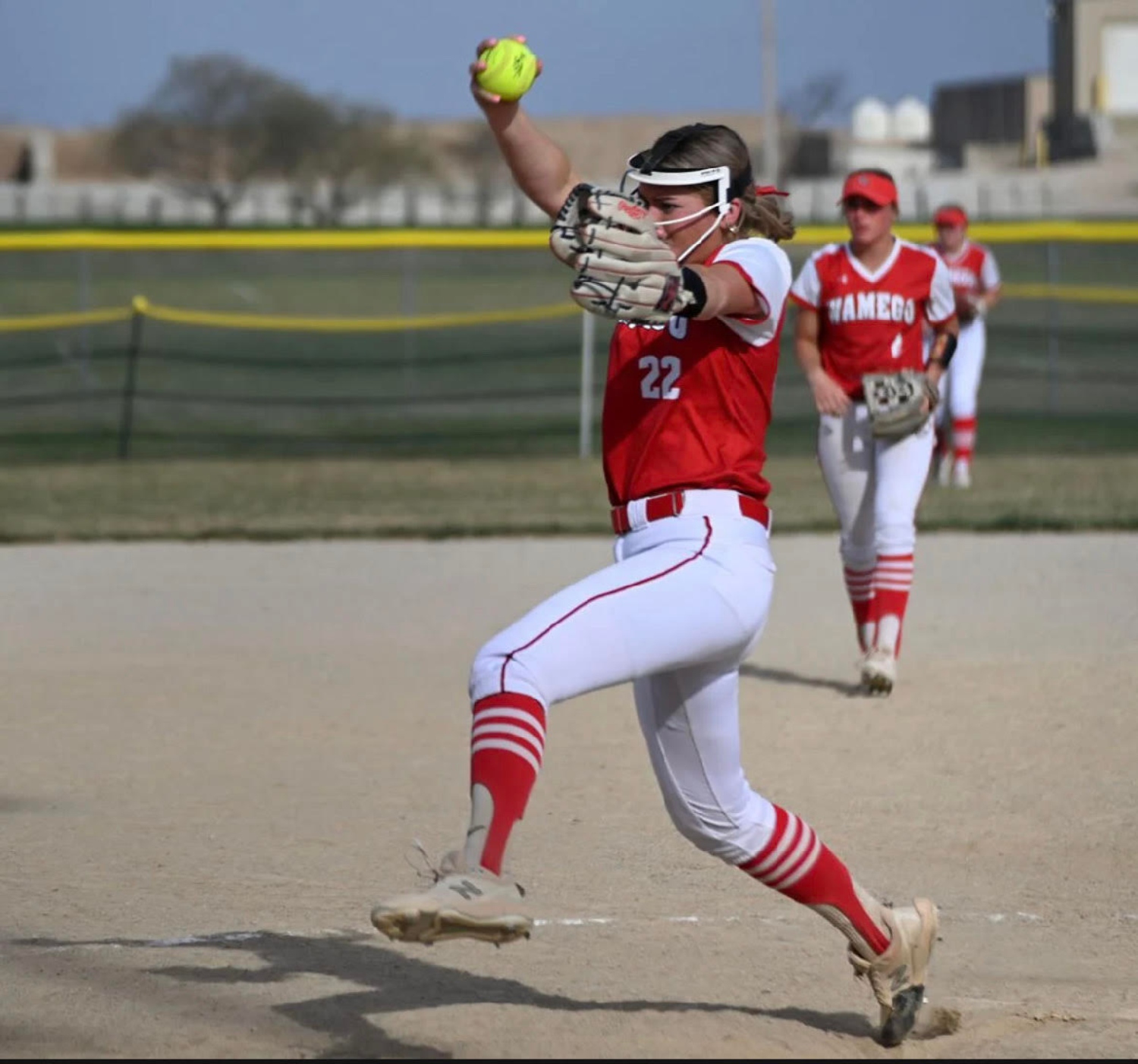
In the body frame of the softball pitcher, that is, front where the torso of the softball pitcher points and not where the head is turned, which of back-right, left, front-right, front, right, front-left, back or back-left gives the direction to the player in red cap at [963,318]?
back-right

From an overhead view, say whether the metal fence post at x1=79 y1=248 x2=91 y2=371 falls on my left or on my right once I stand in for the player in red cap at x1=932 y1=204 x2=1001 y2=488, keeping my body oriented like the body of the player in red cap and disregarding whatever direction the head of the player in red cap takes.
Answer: on my right

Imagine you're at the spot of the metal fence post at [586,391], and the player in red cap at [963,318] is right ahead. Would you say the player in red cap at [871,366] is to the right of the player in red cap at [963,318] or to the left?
right

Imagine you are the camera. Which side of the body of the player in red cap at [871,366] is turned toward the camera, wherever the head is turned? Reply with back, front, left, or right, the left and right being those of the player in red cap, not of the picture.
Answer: front

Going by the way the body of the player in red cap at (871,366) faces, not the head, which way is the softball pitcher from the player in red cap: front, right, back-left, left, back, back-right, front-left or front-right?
front

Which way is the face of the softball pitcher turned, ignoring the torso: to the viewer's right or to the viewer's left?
to the viewer's left

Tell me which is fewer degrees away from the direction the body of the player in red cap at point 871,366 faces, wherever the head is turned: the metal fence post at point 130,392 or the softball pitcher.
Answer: the softball pitcher

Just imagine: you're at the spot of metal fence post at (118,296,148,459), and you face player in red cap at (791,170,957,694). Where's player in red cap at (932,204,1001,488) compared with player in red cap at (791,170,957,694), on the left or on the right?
left

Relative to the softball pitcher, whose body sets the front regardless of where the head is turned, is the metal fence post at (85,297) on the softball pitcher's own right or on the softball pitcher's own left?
on the softball pitcher's own right

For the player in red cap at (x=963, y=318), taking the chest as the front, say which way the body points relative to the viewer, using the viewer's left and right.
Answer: facing the viewer and to the left of the viewer

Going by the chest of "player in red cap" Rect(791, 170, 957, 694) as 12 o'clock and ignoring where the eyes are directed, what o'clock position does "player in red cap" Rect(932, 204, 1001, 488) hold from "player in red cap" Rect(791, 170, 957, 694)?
"player in red cap" Rect(932, 204, 1001, 488) is roughly at 6 o'clock from "player in red cap" Rect(791, 170, 957, 694).

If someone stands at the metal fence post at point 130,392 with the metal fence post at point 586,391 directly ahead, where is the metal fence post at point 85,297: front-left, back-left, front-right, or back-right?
back-left
